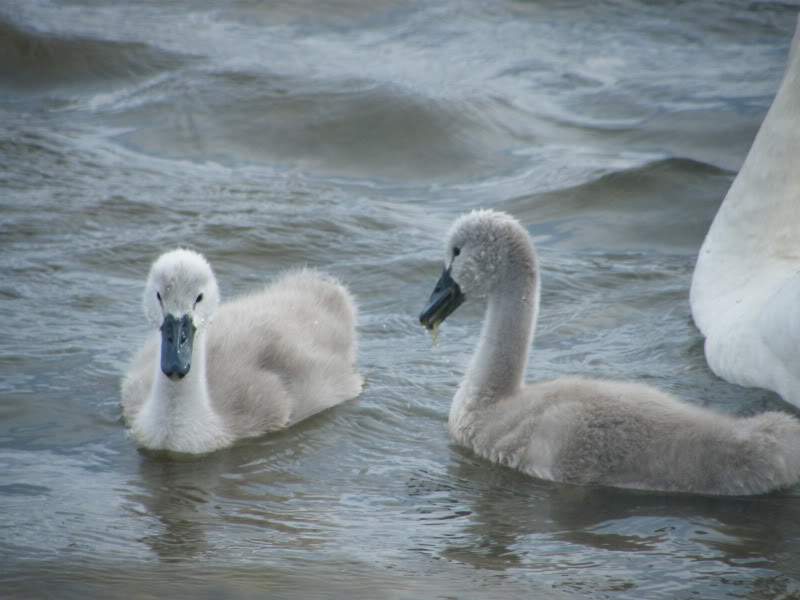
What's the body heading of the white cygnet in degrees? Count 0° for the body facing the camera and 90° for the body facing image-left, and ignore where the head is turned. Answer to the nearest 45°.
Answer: approximately 45°

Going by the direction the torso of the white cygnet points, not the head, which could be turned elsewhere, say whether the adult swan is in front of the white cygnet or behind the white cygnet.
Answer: behind
